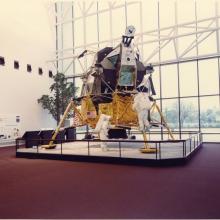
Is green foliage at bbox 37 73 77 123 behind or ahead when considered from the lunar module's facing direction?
behind

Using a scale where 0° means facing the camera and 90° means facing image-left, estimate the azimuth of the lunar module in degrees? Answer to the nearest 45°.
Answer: approximately 315°
